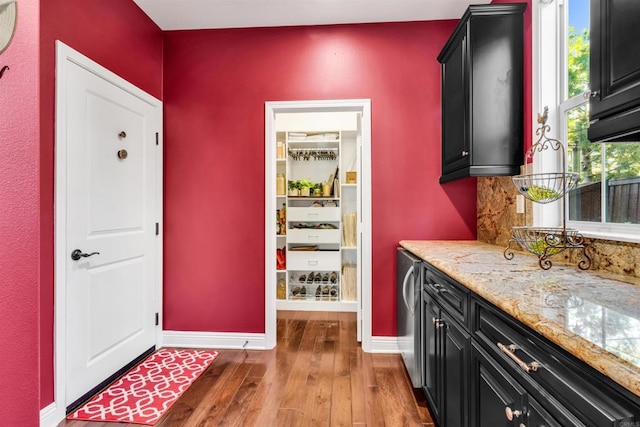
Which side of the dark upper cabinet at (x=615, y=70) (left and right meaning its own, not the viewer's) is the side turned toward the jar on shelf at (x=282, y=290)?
right

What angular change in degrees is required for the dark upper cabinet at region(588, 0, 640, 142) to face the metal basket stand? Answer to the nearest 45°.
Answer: approximately 135° to its right

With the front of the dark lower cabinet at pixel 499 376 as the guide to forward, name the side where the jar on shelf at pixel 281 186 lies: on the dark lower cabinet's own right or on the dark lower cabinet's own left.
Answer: on the dark lower cabinet's own right

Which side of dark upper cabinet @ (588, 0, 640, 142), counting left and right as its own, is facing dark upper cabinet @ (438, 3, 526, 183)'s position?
right

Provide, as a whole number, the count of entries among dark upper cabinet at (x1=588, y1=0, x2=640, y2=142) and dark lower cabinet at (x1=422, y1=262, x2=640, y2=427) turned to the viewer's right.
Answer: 0

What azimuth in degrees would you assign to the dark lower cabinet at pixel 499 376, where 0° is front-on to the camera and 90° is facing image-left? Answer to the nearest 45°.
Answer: approximately 45°

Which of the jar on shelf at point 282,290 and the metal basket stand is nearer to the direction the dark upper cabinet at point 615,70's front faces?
the jar on shelf

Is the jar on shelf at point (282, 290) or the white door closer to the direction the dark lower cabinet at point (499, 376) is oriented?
the white door

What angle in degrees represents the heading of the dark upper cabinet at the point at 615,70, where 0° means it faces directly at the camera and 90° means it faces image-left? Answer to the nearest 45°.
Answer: approximately 45°

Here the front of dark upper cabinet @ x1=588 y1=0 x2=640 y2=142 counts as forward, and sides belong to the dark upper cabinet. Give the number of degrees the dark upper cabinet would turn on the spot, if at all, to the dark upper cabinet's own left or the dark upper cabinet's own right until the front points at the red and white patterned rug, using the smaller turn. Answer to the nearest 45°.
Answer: approximately 45° to the dark upper cabinet's own right
